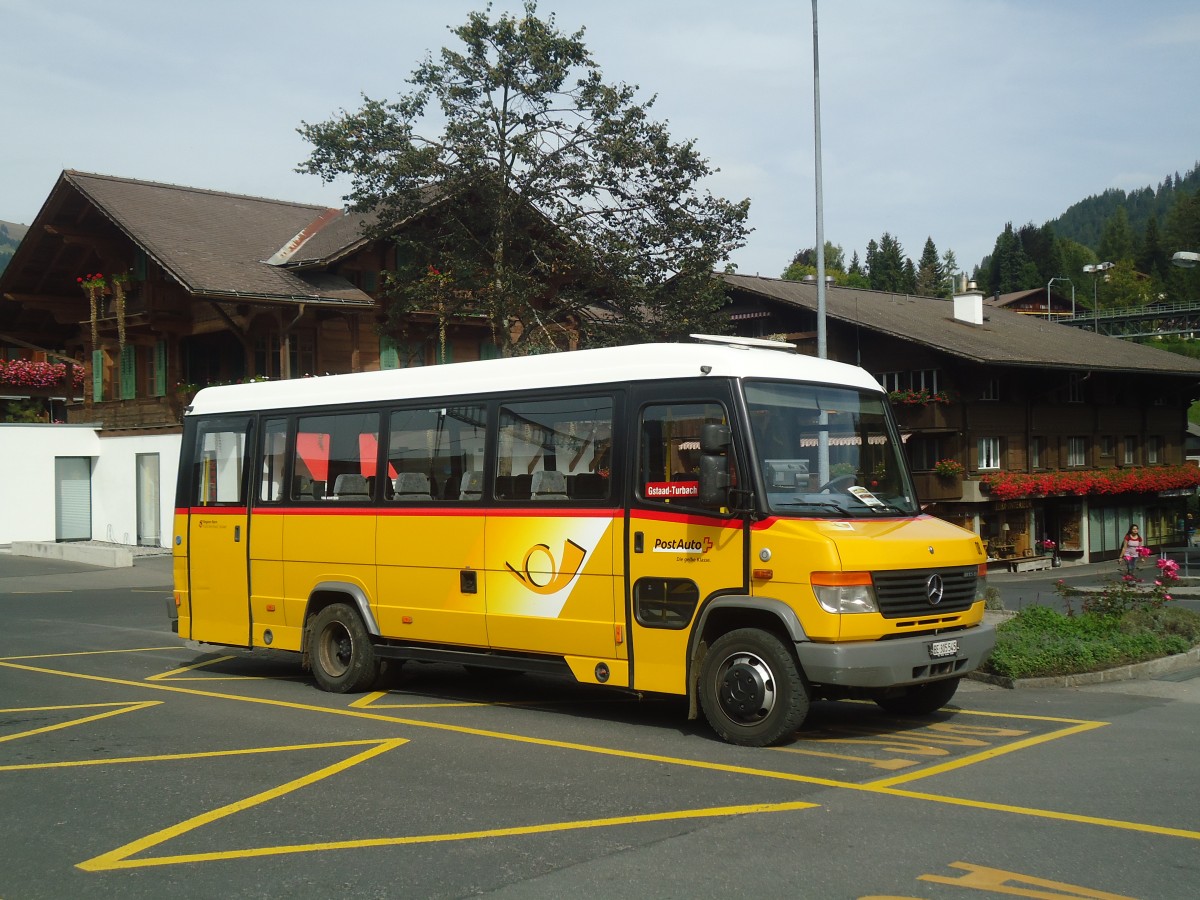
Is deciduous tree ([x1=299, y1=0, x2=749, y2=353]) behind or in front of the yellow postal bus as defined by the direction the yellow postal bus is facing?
behind

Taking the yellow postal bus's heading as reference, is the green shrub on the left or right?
on its left

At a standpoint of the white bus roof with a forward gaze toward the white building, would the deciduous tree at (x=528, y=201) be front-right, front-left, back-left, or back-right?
front-right

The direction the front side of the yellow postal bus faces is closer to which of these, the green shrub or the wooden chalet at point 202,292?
the green shrub

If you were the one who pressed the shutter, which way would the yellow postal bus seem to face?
facing the viewer and to the right of the viewer

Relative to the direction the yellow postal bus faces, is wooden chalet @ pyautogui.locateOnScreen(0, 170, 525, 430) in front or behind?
behind
